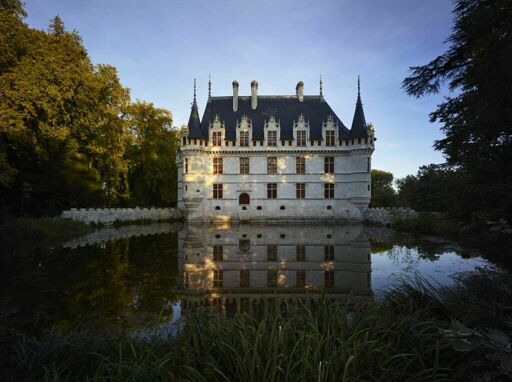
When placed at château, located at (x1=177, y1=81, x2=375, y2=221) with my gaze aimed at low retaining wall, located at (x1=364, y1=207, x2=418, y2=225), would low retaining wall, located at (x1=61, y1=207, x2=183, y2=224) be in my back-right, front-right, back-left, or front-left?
back-right

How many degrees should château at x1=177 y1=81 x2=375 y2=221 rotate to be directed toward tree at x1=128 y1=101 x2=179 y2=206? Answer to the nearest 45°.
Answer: approximately 90° to its right

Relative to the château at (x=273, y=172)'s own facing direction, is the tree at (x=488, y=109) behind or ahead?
ahead

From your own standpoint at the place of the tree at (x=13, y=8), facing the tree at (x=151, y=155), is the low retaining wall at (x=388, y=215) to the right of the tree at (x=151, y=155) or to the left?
right

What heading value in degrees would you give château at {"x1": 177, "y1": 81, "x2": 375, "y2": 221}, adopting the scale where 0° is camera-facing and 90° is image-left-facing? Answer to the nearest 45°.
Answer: approximately 0°

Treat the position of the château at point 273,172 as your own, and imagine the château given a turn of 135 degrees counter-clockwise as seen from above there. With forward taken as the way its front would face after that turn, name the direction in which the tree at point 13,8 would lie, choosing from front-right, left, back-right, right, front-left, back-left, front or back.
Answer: back

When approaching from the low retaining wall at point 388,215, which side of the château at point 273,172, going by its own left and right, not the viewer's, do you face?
left

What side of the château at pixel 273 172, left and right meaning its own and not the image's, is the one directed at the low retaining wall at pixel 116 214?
right
